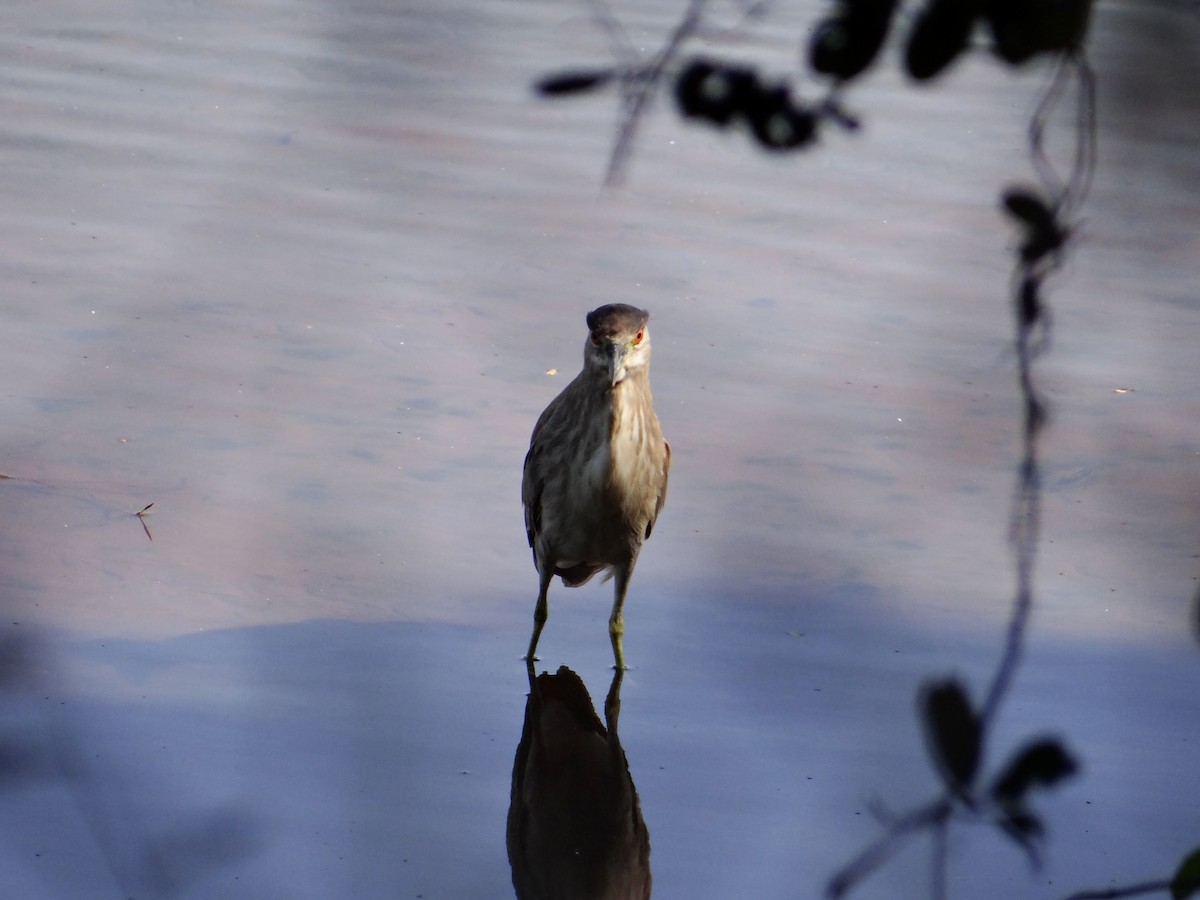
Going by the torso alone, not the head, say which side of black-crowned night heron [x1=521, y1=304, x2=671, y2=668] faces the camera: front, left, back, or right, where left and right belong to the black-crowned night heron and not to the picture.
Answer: front
